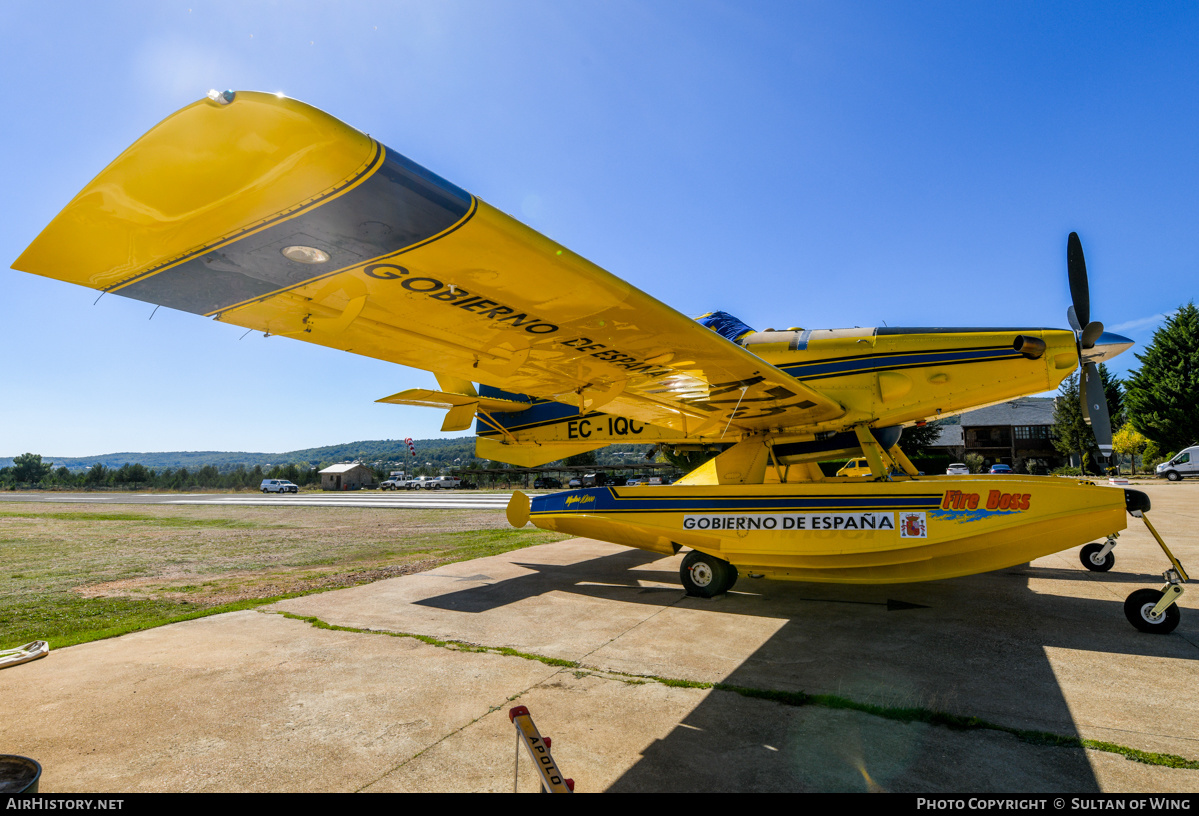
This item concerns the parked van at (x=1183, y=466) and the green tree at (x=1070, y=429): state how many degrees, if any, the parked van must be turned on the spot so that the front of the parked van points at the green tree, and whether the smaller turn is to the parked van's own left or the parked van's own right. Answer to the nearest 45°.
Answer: approximately 45° to the parked van's own right

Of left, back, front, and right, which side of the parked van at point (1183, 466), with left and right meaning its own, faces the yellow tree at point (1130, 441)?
right

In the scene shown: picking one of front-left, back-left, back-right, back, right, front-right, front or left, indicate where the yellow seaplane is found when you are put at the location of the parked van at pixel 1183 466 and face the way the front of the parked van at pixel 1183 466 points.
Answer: left

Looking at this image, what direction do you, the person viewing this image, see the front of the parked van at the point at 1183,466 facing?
facing to the left of the viewer

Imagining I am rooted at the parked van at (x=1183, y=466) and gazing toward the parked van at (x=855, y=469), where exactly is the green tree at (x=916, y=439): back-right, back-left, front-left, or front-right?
front-right

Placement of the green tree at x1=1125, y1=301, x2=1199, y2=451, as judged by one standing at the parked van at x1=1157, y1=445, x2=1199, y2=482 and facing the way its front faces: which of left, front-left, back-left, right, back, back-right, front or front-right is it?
right
